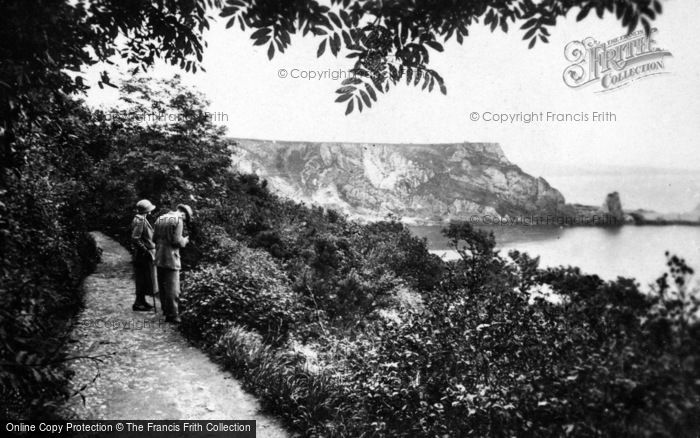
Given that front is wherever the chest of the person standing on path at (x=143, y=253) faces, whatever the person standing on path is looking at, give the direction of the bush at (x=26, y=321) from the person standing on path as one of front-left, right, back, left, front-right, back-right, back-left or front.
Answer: right

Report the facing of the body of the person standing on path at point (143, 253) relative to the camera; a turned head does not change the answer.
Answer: to the viewer's right

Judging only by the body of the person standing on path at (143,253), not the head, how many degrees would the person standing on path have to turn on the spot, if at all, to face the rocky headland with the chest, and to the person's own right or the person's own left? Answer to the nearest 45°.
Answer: approximately 45° to the person's own left
